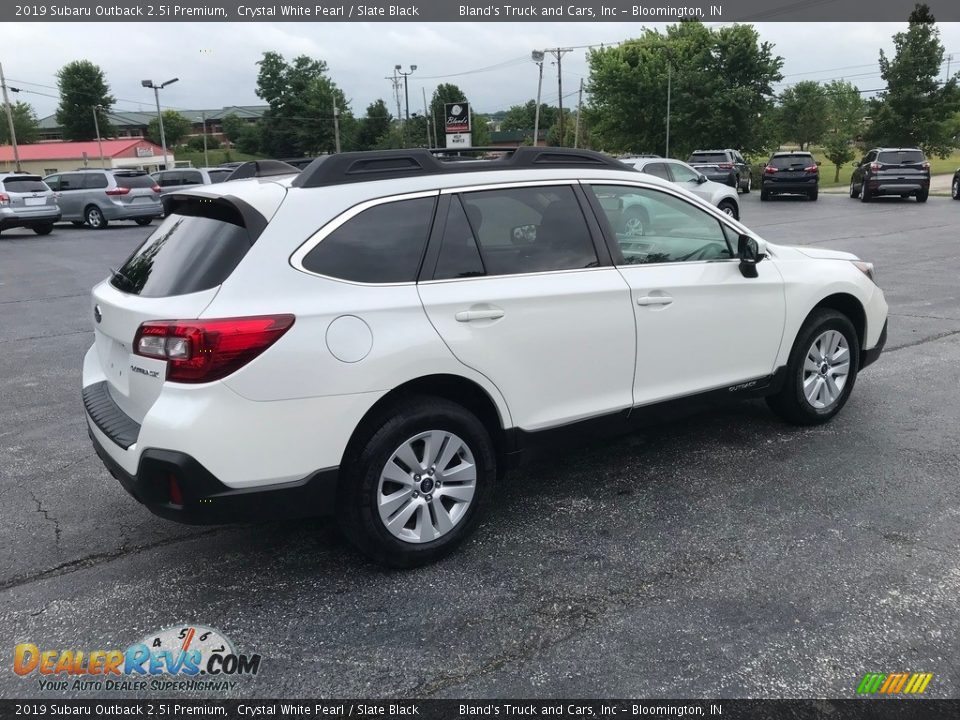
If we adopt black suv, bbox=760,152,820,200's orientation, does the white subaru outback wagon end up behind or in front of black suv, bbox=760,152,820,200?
behind

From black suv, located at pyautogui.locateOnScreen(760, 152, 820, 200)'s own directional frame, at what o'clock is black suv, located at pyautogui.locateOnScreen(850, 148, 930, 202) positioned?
black suv, located at pyautogui.locateOnScreen(850, 148, 930, 202) is roughly at 4 o'clock from black suv, located at pyautogui.locateOnScreen(760, 152, 820, 200).

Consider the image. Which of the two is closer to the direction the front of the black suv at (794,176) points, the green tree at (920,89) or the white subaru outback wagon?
the green tree

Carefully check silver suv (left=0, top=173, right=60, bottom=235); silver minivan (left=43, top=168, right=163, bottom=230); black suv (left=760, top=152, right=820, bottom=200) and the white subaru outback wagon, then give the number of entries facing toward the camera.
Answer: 0

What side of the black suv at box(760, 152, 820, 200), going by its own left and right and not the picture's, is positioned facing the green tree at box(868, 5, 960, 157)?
front

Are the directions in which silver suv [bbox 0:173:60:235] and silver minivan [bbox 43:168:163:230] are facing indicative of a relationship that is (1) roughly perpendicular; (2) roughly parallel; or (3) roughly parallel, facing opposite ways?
roughly parallel

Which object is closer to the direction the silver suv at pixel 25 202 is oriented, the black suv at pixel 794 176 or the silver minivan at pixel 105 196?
the silver minivan

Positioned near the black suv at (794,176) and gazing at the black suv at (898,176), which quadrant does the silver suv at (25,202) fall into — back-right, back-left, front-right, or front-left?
back-right

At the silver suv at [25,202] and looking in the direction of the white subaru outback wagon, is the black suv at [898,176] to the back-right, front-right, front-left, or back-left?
front-left

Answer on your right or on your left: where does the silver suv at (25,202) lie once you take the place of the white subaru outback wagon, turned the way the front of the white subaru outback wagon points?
on your left

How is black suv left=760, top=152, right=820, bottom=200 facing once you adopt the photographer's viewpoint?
facing away from the viewer

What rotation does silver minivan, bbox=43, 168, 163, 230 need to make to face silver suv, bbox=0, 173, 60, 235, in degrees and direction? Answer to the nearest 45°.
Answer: approximately 90° to its left

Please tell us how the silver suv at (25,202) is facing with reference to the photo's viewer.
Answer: facing away from the viewer and to the left of the viewer

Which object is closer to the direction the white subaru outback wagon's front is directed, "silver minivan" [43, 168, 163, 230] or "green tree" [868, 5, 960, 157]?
the green tree

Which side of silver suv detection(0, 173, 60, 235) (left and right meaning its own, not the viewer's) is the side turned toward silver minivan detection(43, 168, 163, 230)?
right

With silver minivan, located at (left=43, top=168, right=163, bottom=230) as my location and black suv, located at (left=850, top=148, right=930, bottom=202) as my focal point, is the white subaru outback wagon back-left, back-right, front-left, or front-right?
front-right

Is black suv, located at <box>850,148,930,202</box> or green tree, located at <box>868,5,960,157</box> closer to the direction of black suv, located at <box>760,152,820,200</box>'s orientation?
the green tree

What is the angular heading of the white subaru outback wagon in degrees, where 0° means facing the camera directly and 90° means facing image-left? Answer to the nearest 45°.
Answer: approximately 225°

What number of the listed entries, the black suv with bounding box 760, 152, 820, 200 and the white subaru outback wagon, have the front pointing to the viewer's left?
0
